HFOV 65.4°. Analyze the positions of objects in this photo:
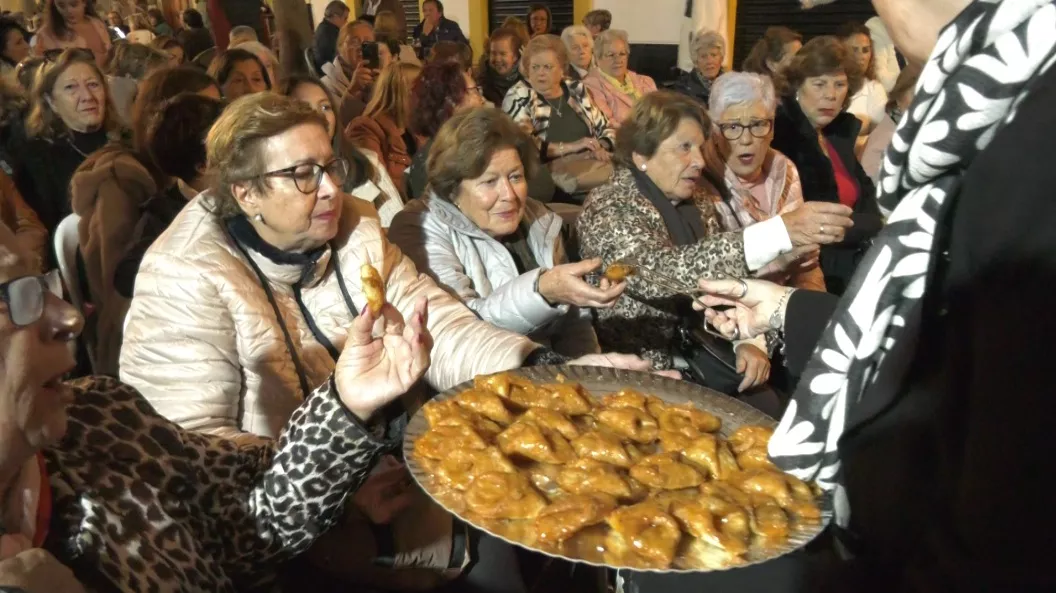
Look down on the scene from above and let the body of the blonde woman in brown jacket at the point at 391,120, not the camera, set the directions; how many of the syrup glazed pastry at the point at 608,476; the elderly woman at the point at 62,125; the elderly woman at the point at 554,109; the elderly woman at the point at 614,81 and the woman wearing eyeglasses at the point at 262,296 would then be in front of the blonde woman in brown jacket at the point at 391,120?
2

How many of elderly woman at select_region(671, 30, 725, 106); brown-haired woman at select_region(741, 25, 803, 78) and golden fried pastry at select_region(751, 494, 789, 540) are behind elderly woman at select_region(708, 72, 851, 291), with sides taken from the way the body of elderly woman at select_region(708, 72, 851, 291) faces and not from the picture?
2

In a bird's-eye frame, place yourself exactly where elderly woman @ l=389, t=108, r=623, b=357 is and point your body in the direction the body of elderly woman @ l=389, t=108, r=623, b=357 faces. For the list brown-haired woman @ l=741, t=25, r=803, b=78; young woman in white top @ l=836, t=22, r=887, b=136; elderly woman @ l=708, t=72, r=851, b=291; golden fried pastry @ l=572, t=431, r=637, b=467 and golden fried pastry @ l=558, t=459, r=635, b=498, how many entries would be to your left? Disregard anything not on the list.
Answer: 3

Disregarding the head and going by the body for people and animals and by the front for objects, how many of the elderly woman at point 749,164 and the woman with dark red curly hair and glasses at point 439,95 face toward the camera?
1

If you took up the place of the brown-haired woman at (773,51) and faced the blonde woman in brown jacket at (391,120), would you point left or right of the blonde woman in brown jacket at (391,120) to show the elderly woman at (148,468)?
left

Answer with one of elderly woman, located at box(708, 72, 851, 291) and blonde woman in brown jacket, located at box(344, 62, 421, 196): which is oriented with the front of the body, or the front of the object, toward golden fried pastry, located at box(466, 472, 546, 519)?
elderly woman, located at box(708, 72, 851, 291)

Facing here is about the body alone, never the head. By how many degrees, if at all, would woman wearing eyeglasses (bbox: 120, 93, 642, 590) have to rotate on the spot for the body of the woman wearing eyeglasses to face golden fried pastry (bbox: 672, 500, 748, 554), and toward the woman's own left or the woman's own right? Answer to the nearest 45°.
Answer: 0° — they already face it

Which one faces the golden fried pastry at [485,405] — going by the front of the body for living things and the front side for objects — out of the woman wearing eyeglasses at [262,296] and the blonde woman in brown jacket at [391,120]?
the woman wearing eyeglasses
